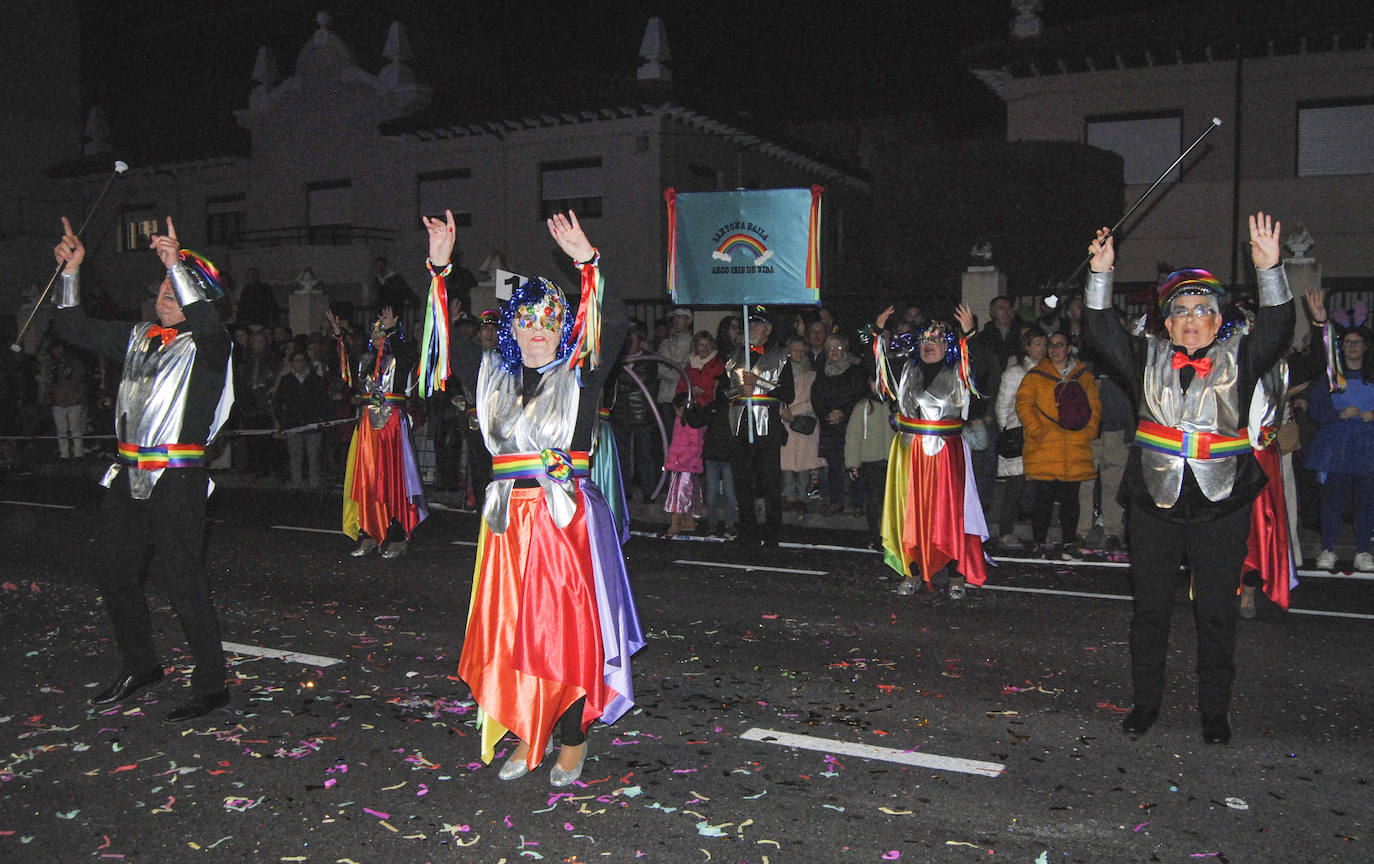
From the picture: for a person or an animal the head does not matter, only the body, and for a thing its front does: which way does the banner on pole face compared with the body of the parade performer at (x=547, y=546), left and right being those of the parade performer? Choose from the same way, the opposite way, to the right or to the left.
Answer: the same way

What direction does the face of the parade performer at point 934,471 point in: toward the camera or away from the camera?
toward the camera

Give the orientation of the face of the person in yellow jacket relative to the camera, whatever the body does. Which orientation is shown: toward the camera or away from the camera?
toward the camera

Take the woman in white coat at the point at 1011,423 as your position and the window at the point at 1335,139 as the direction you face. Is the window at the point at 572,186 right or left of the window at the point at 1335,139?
left

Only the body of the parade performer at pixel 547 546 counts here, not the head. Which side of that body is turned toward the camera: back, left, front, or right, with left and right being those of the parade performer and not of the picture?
front

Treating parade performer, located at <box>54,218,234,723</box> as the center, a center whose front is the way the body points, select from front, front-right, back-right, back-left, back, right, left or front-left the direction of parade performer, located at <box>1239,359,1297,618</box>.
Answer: back-left

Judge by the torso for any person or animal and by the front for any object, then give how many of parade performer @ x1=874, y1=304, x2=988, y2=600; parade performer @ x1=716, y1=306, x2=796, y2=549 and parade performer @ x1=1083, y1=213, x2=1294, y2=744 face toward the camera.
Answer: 3

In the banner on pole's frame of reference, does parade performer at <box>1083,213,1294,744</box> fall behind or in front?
in front

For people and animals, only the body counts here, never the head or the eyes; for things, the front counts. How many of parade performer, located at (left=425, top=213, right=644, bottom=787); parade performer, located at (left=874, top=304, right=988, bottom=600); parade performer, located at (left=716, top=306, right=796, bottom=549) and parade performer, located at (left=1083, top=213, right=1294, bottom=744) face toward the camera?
4

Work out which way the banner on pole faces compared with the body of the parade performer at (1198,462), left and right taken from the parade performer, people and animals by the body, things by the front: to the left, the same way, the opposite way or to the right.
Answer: the same way

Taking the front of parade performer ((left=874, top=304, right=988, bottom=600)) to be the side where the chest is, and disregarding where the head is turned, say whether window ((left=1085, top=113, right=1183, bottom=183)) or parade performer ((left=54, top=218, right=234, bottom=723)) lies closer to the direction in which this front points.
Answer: the parade performer

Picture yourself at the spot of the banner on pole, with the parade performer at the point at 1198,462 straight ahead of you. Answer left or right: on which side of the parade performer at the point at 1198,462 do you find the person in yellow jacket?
left

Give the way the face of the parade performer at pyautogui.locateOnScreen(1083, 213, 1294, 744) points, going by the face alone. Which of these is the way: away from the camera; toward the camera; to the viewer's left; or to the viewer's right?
toward the camera

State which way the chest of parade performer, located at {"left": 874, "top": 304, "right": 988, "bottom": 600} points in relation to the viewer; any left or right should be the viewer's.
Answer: facing the viewer

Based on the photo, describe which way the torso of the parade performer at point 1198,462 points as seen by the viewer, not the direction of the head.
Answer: toward the camera

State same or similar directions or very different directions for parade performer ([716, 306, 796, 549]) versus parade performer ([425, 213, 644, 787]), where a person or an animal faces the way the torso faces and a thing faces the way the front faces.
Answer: same or similar directions

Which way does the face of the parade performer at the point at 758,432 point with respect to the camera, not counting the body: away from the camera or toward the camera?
toward the camera

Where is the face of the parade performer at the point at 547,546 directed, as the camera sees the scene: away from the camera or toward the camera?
toward the camera

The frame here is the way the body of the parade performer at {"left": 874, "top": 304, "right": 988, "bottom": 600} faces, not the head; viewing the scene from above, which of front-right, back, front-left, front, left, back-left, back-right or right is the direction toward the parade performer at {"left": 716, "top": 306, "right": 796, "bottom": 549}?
back-right
